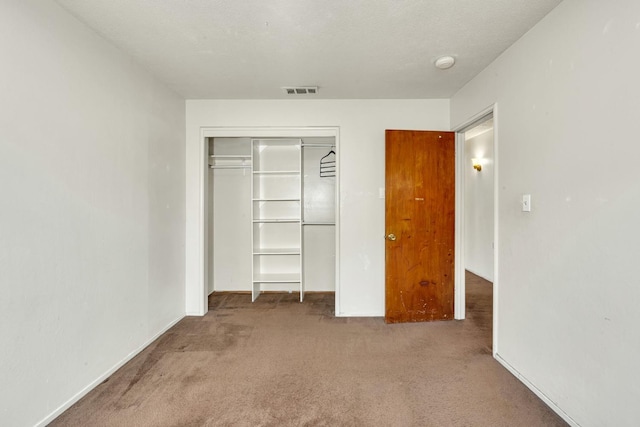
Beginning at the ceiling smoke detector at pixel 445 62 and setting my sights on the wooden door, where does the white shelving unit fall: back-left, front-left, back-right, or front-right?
front-left

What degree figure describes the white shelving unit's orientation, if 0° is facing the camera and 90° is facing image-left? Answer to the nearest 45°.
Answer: approximately 0°

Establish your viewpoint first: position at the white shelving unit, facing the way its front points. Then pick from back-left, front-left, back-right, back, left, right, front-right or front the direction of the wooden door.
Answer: front-left

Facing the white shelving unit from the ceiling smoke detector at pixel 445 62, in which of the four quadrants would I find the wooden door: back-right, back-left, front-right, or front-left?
front-right

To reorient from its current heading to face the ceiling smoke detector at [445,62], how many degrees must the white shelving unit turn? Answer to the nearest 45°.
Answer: approximately 45° to its left
